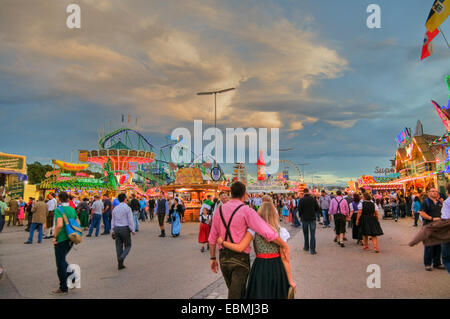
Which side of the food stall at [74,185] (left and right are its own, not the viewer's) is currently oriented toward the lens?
front

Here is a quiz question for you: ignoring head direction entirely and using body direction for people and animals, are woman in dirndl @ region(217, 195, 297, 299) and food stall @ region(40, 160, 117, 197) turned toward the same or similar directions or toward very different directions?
very different directions

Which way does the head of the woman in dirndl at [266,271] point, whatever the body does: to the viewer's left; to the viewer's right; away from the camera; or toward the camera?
away from the camera

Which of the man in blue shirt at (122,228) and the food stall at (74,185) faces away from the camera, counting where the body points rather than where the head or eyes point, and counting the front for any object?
the man in blue shirt

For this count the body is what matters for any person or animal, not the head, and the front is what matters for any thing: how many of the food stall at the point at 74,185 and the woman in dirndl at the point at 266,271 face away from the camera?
1

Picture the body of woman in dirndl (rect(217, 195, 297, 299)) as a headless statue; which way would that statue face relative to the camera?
away from the camera
